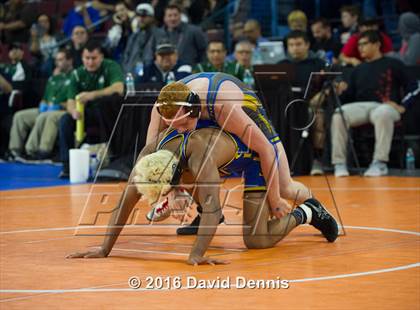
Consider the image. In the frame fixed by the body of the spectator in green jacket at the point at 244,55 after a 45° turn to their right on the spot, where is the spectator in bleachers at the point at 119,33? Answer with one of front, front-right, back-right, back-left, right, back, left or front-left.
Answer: right

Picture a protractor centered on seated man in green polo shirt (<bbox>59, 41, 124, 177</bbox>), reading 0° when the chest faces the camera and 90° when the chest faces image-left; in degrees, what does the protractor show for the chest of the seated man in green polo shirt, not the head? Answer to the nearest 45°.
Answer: approximately 0°

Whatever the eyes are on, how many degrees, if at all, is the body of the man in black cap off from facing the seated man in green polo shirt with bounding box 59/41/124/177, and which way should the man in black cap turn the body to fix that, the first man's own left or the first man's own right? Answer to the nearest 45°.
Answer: approximately 90° to the first man's own right

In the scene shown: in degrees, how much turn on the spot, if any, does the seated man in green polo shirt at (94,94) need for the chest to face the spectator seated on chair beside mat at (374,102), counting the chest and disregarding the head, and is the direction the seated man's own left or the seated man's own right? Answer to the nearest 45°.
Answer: approximately 90° to the seated man's own left

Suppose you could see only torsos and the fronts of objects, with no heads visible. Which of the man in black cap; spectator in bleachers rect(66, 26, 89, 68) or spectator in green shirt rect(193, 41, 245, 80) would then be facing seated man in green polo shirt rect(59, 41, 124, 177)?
spectator in bleachers rect(66, 26, 89, 68)

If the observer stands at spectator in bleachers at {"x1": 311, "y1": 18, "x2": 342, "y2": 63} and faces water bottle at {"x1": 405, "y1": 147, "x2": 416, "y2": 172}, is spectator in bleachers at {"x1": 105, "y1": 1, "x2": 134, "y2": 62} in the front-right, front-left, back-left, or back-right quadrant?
back-right
